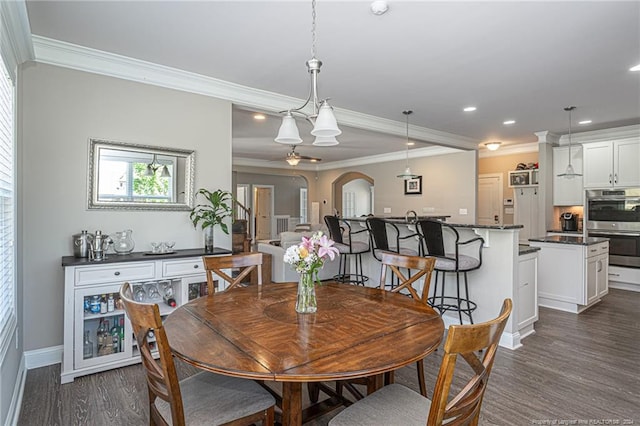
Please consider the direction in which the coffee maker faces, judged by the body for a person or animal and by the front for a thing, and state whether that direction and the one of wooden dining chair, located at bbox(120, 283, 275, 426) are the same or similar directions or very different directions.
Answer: very different directions

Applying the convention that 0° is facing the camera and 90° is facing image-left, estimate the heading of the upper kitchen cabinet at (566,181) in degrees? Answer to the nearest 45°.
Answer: approximately 0°

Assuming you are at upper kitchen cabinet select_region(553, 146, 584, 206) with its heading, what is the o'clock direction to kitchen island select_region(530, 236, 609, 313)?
The kitchen island is roughly at 12 o'clock from the upper kitchen cabinet.

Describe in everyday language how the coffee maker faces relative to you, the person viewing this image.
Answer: facing the viewer

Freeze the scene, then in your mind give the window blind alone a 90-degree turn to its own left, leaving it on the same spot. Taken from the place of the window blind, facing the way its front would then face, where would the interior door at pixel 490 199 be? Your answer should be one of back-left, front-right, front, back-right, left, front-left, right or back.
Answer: right

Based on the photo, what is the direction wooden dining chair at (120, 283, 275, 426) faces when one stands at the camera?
facing away from the viewer and to the right of the viewer

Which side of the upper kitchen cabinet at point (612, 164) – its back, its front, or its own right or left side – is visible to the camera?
front

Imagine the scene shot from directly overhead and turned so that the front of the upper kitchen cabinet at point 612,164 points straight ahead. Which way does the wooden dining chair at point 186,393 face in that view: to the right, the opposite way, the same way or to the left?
the opposite way

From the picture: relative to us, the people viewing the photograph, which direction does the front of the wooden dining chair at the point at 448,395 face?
facing away from the viewer and to the left of the viewer

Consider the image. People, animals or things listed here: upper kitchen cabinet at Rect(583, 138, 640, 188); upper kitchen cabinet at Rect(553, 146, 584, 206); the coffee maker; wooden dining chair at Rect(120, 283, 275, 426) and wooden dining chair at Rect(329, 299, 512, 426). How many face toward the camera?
3

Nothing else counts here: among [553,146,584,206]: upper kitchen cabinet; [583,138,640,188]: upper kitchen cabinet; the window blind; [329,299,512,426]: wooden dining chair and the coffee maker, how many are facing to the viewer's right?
1

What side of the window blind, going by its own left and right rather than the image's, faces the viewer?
right

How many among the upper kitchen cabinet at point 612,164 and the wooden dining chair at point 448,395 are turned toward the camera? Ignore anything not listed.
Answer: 1
